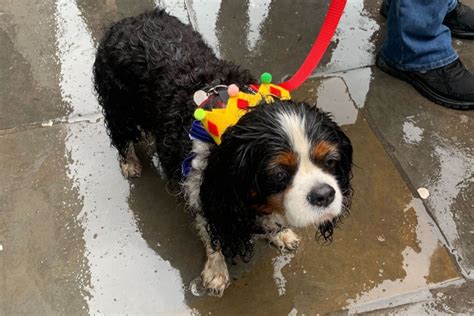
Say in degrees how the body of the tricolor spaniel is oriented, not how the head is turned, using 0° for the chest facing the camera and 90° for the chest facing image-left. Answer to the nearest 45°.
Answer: approximately 315°
